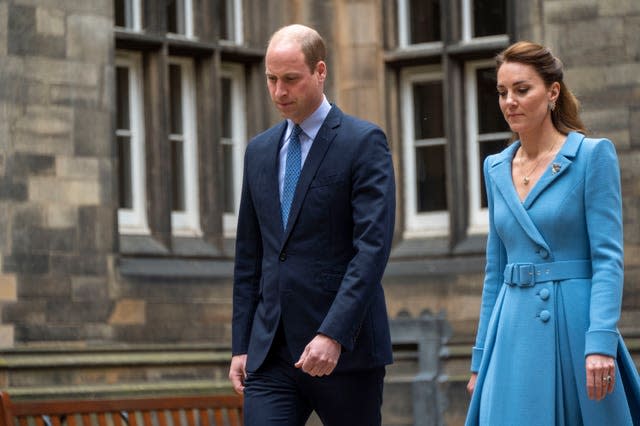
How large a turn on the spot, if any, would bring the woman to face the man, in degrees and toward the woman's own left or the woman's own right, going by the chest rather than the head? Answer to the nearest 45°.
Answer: approximately 45° to the woman's own right

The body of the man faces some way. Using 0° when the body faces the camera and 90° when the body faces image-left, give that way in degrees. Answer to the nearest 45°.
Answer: approximately 45°

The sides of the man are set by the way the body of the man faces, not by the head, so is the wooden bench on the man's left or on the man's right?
on the man's right

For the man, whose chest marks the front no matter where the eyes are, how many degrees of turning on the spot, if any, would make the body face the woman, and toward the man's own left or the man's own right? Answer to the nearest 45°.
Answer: approximately 135° to the man's own left

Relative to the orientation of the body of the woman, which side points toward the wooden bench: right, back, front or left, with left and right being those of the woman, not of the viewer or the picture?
right

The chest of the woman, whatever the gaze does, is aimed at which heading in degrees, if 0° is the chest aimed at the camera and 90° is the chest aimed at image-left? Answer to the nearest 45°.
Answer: approximately 45°
